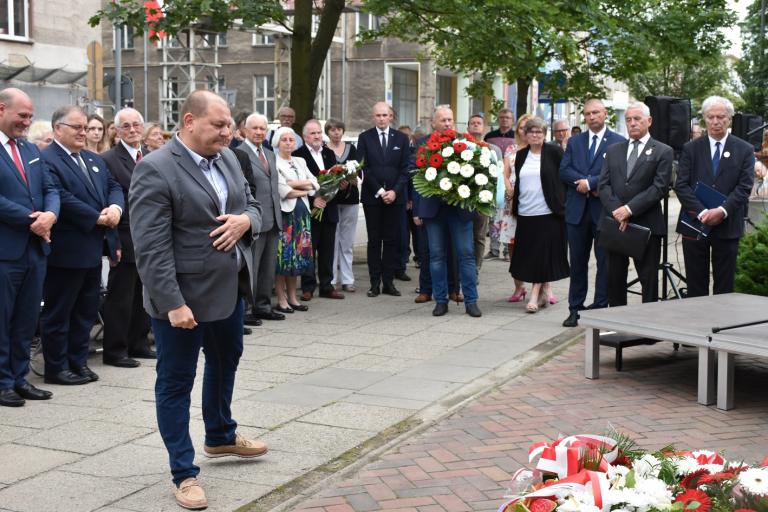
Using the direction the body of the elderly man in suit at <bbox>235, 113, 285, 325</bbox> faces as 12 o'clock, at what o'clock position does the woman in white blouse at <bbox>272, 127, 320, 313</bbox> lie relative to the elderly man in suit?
The woman in white blouse is roughly at 8 o'clock from the elderly man in suit.

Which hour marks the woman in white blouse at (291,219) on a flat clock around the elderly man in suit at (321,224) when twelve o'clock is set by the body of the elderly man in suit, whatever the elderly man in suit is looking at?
The woman in white blouse is roughly at 2 o'clock from the elderly man in suit.

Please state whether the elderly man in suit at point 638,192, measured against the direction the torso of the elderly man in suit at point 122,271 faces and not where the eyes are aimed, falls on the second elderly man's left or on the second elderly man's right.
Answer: on the second elderly man's left

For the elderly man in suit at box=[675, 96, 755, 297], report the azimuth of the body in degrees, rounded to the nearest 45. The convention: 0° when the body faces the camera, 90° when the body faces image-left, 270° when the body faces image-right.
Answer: approximately 0°

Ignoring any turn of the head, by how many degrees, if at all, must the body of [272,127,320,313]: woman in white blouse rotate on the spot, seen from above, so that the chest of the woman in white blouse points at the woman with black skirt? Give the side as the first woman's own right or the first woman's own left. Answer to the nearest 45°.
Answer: approximately 45° to the first woman's own left

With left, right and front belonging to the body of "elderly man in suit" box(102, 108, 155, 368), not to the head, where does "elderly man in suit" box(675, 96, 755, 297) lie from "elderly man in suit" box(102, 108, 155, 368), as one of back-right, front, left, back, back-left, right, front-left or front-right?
front-left

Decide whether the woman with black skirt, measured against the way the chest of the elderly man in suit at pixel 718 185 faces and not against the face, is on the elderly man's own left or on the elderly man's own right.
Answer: on the elderly man's own right

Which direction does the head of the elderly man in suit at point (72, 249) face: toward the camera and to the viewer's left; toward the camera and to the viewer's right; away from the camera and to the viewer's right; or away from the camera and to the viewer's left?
toward the camera and to the viewer's right

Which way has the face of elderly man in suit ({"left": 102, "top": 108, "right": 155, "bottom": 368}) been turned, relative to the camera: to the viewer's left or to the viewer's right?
to the viewer's right

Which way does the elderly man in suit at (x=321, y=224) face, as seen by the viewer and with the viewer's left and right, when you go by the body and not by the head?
facing the viewer and to the right of the viewer
